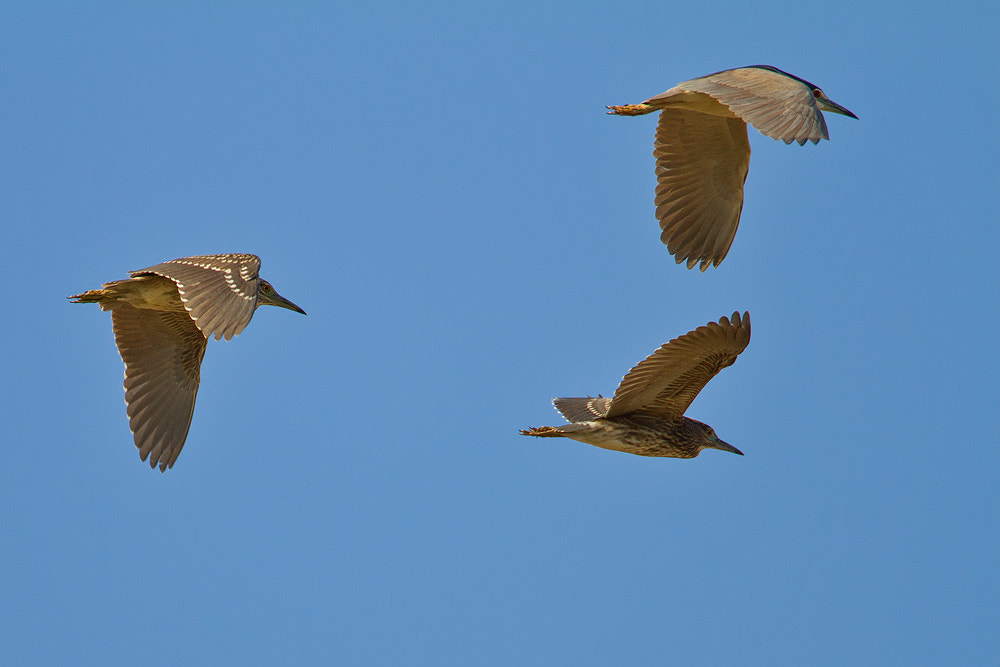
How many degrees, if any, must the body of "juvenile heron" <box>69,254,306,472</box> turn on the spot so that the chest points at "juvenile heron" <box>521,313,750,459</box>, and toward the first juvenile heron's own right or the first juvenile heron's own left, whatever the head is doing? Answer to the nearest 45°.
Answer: approximately 45° to the first juvenile heron's own right

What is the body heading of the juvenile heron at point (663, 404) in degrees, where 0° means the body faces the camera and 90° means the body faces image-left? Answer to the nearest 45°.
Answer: approximately 270°

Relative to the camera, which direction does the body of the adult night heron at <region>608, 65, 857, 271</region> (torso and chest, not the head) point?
to the viewer's right

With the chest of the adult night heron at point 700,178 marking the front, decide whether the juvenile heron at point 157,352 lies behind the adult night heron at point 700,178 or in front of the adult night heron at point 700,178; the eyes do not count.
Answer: behind

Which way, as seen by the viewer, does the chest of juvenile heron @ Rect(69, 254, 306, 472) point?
to the viewer's right
